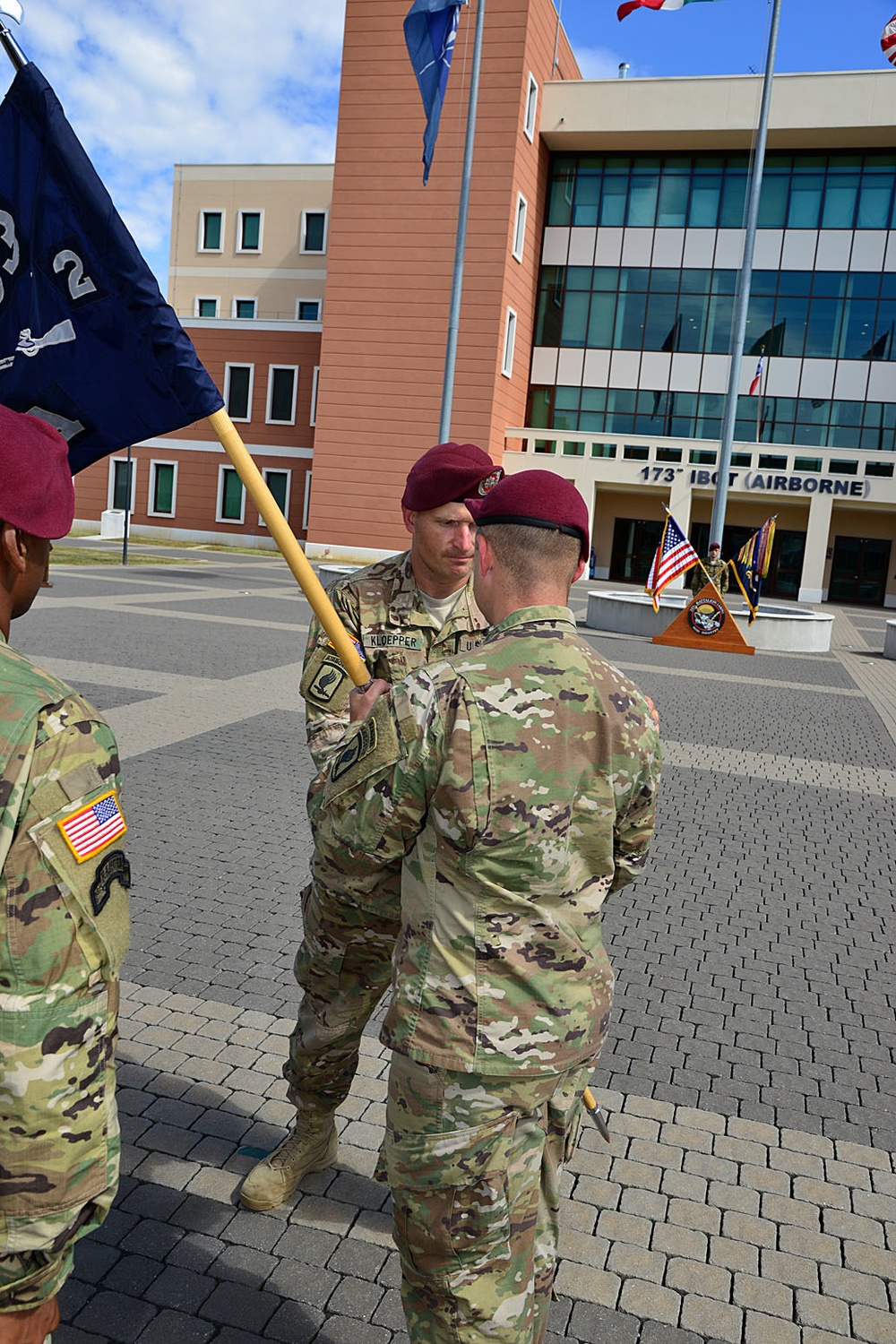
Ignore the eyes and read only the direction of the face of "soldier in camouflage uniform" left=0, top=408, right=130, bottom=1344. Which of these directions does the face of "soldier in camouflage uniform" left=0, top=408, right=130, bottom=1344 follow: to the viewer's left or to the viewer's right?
to the viewer's right

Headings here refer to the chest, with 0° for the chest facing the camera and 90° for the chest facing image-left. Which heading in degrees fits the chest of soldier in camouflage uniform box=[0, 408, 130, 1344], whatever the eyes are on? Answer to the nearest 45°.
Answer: approximately 225°

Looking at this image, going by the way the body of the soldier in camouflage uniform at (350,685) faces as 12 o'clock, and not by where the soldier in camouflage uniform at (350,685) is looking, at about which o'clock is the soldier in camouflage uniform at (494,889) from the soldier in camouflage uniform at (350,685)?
the soldier in camouflage uniform at (494,889) is roughly at 1 o'clock from the soldier in camouflage uniform at (350,685).

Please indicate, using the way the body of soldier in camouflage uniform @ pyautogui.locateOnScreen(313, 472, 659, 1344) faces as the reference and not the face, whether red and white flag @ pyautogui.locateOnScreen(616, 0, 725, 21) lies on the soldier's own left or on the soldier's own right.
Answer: on the soldier's own right

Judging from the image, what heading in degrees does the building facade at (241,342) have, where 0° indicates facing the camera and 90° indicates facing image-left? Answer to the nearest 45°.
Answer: approximately 0°

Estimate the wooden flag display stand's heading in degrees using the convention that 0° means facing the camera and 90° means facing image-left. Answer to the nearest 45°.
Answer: approximately 0°

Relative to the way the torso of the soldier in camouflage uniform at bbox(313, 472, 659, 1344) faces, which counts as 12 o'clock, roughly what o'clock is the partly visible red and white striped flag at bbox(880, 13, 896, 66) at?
The partly visible red and white striped flag is roughly at 2 o'clock from the soldier in camouflage uniform.

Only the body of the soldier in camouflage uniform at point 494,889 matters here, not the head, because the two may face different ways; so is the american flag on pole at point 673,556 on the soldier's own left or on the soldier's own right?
on the soldier's own right

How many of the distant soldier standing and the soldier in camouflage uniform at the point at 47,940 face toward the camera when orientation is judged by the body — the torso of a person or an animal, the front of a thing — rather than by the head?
1

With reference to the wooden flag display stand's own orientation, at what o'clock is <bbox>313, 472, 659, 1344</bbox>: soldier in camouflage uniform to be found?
The soldier in camouflage uniform is roughly at 12 o'clock from the wooden flag display stand.

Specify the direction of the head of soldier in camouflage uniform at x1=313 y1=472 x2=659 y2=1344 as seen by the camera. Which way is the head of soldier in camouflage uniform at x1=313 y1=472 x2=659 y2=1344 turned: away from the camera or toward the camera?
away from the camera
